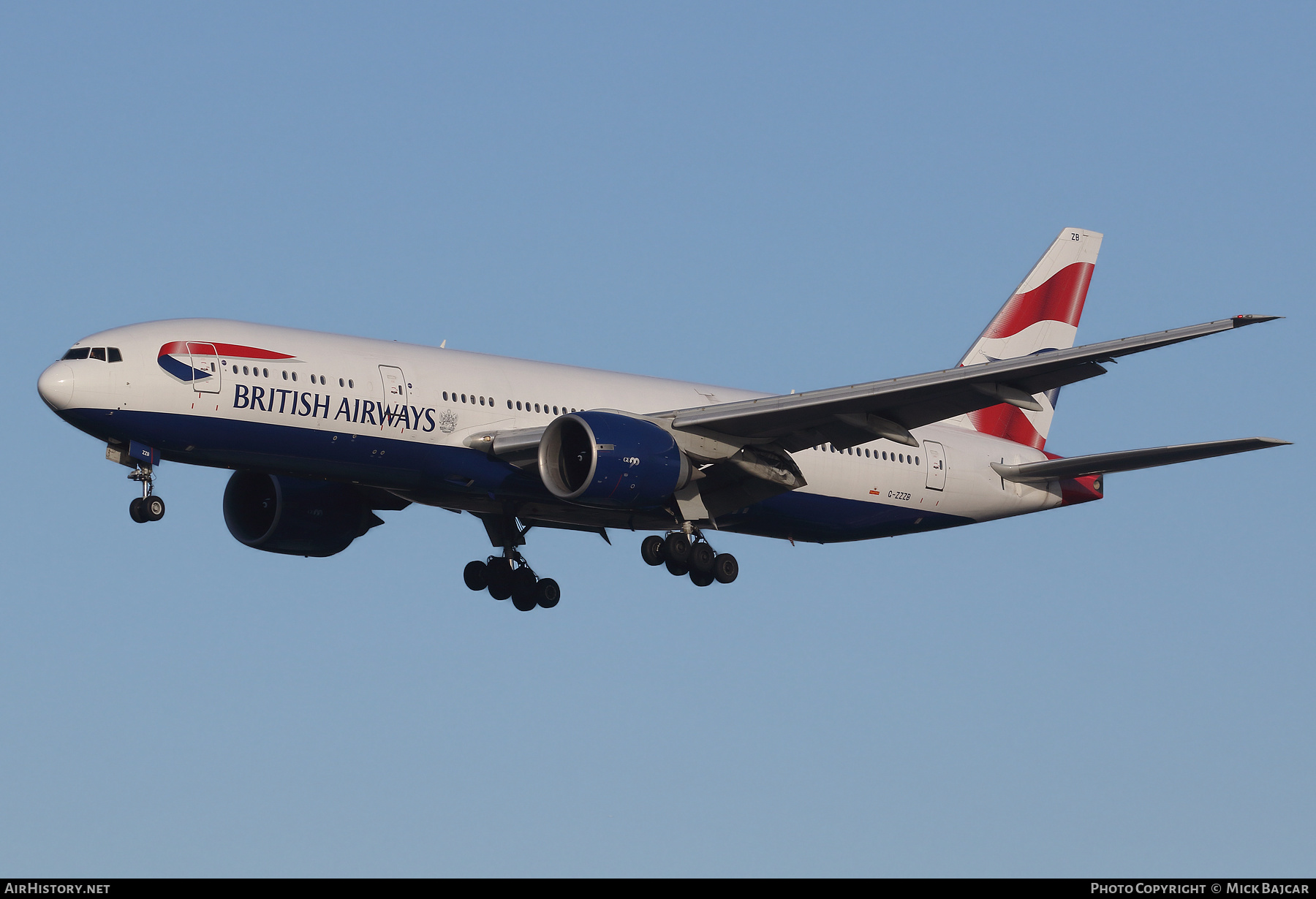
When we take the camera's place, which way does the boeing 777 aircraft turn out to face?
facing the viewer and to the left of the viewer
